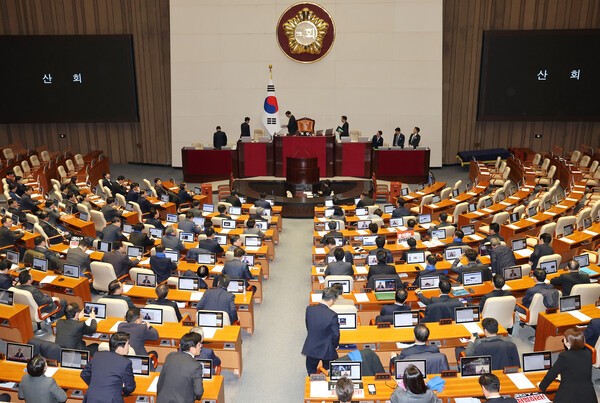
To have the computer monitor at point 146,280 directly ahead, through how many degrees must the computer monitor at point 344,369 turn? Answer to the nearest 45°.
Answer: approximately 135° to its right

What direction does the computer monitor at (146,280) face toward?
toward the camera

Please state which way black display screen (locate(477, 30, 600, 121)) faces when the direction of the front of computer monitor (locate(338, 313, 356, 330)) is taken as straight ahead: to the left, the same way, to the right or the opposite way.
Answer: the same way

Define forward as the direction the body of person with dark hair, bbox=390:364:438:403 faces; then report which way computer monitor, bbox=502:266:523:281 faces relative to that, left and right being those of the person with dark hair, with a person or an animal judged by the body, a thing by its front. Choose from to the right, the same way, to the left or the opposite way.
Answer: the opposite way

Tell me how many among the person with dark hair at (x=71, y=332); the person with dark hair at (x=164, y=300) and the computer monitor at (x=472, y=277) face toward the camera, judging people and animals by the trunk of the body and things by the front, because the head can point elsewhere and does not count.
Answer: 1

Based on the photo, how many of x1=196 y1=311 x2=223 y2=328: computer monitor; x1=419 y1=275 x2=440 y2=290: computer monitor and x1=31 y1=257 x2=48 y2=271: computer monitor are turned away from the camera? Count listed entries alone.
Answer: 0

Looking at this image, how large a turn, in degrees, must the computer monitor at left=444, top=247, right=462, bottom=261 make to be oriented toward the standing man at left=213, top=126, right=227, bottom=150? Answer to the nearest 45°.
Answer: approximately 135° to its right

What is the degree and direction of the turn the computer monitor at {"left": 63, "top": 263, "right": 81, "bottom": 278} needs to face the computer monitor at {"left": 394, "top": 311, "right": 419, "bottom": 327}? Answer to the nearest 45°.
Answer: approximately 90° to its left

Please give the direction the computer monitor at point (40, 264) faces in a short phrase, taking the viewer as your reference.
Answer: facing the viewer and to the left of the viewer

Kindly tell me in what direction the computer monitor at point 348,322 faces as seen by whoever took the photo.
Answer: facing the viewer

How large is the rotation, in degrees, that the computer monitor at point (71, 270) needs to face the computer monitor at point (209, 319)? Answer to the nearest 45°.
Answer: approximately 90° to its left

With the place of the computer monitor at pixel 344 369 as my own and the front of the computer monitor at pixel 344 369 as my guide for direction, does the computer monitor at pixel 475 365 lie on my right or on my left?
on my left

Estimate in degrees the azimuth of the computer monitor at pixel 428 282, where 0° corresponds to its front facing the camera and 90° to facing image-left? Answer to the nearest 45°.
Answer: approximately 0°

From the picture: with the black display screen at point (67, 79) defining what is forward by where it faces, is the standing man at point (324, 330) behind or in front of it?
in front

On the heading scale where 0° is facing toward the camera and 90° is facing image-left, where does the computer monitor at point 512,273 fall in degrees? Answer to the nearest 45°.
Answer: approximately 0°

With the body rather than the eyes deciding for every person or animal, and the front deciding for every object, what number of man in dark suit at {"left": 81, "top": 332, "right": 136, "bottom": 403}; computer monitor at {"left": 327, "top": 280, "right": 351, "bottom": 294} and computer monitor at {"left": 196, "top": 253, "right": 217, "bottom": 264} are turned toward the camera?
2

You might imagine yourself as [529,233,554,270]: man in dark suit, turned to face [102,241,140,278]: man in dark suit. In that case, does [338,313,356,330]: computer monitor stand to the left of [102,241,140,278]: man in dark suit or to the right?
left

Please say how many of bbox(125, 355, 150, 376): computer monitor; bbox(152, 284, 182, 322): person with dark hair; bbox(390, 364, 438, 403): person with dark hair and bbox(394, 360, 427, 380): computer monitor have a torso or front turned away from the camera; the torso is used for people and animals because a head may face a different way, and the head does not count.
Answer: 2

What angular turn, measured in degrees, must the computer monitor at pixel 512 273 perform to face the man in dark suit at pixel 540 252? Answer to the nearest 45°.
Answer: approximately 135° to its left

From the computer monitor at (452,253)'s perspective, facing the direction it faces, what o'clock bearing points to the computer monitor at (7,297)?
the computer monitor at (7,297) is roughly at 2 o'clock from the computer monitor at (452,253).

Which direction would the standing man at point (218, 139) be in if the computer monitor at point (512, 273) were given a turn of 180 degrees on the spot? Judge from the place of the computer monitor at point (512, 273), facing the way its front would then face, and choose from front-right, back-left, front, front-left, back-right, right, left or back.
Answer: front-left

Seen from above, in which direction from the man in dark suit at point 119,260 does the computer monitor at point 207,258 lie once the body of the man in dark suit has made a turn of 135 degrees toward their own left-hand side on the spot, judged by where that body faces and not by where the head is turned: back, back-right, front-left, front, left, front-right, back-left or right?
back
